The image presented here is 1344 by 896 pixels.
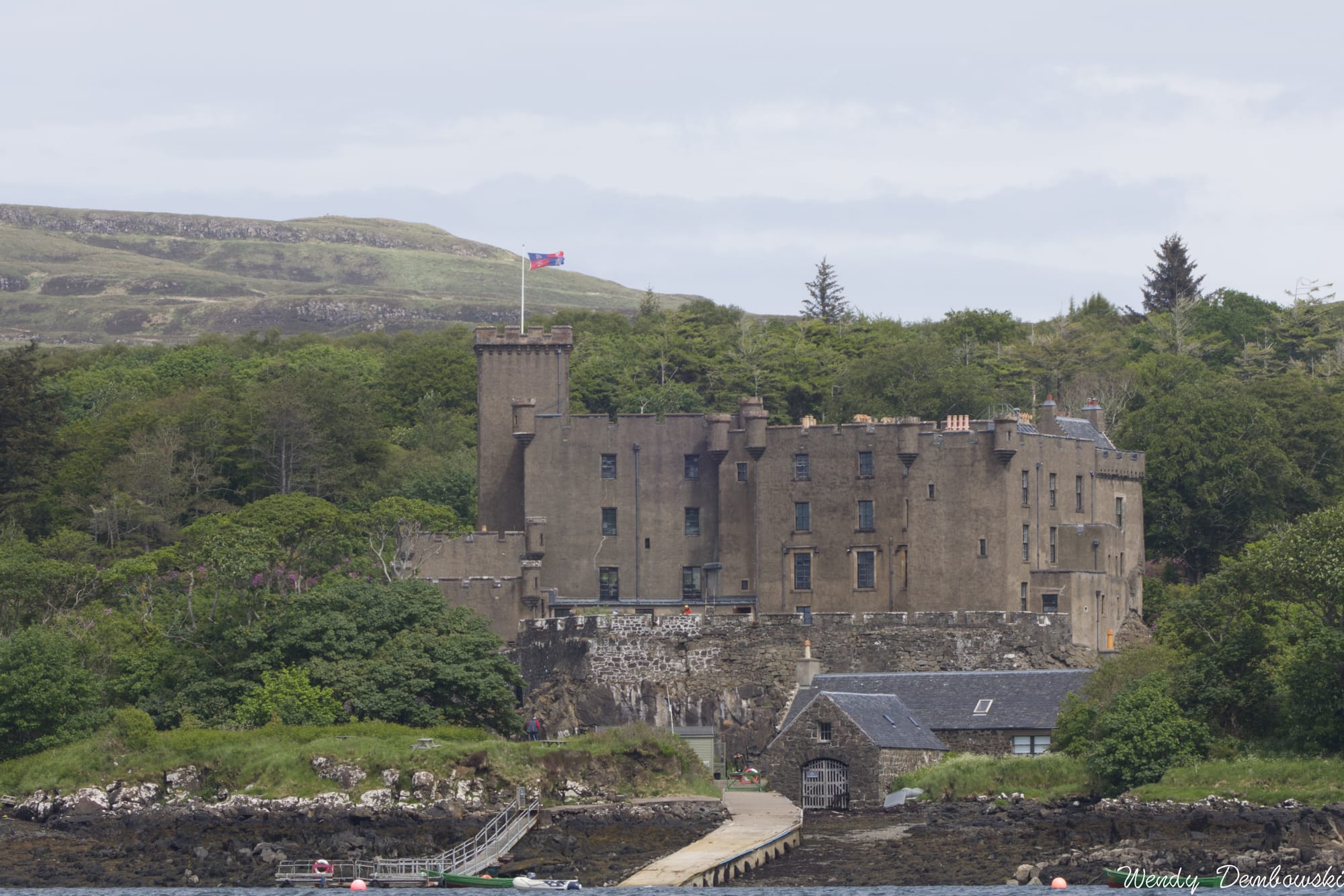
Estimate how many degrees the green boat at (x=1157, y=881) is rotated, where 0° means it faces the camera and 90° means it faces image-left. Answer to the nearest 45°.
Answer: approximately 90°
